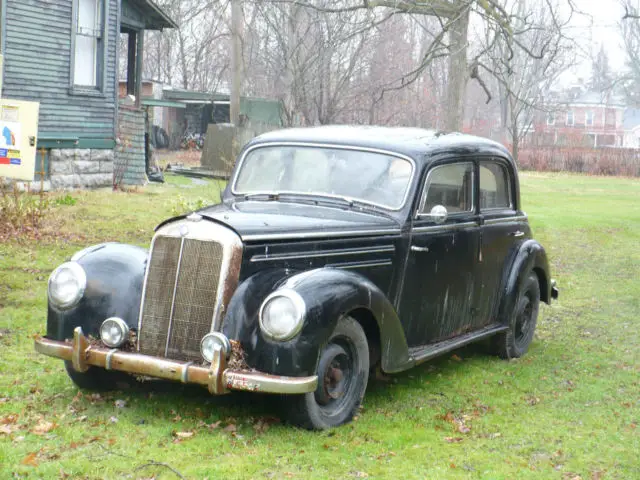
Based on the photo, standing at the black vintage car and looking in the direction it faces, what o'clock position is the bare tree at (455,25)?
The bare tree is roughly at 5 o'clock from the black vintage car.

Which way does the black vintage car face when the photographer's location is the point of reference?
facing the viewer and to the left of the viewer

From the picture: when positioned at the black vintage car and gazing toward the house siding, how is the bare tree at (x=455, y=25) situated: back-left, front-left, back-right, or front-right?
front-right

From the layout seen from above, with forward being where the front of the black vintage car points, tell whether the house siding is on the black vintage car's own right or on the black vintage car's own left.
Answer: on the black vintage car's own right
